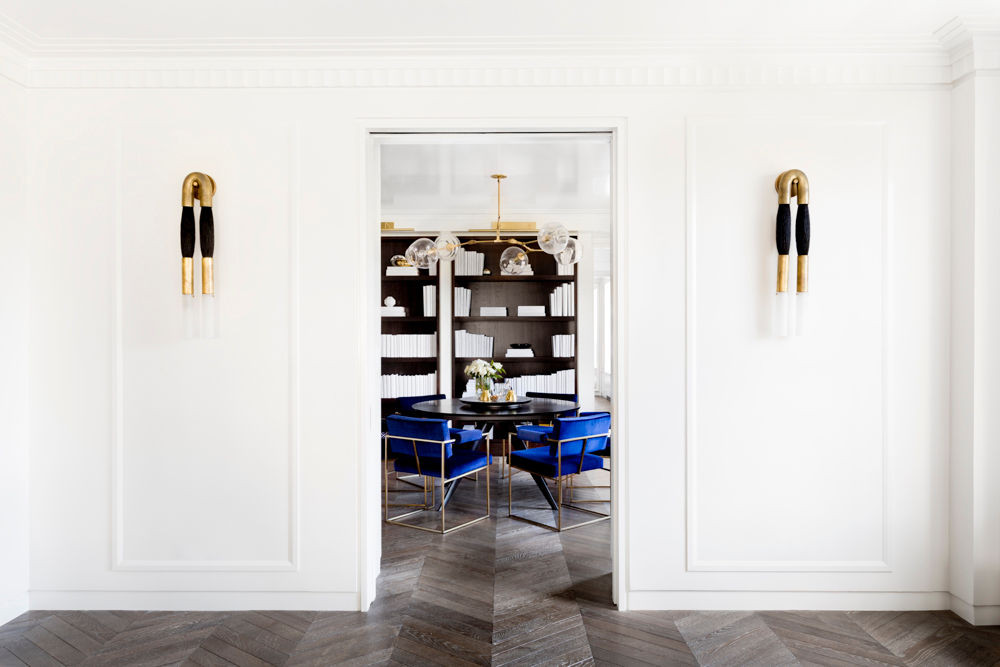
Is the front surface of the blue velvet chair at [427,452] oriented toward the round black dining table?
yes

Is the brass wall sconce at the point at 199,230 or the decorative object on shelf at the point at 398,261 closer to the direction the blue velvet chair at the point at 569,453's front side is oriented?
the decorative object on shelf

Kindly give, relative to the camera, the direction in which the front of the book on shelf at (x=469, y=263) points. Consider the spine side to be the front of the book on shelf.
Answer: facing the viewer

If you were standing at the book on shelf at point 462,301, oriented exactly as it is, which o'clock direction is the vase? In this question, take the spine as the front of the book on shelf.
The vase is roughly at 12 o'clock from the book on shelf.

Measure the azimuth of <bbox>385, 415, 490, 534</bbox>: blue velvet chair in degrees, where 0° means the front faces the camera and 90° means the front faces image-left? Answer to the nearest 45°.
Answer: approximately 225°

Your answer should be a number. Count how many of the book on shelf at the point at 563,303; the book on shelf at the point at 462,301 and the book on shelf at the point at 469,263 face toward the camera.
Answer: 3

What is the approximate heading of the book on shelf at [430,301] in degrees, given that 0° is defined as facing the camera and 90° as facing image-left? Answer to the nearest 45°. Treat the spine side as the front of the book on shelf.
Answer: approximately 0°

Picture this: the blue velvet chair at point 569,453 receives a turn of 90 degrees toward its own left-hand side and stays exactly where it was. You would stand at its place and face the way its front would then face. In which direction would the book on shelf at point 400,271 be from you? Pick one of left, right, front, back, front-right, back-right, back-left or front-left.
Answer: right

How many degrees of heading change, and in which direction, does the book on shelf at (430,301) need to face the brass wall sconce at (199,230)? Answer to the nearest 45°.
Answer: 0° — it already faces it

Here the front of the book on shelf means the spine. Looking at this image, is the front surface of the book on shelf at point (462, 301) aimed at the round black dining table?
yes

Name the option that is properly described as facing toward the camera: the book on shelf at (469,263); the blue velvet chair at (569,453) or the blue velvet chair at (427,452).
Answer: the book on shelf

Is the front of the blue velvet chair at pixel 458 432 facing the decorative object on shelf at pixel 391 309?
no

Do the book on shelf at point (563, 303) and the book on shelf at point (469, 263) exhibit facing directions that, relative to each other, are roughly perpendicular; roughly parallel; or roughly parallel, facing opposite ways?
roughly parallel

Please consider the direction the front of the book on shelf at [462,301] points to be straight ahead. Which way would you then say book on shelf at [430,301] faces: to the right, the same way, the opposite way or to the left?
the same way
